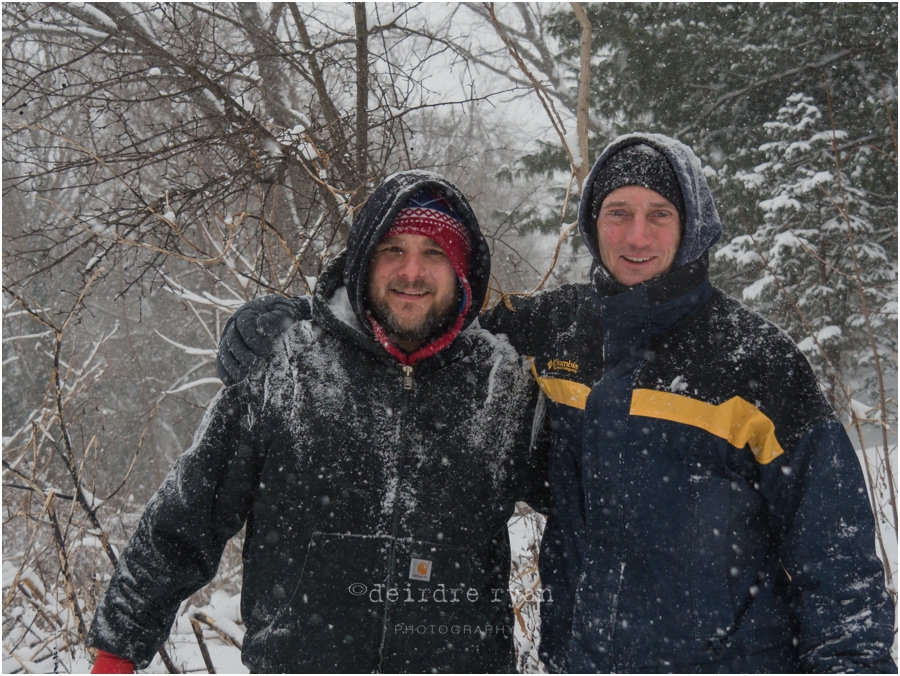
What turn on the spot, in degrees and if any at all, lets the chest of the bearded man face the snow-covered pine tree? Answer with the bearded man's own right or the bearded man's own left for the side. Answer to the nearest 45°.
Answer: approximately 135° to the bearded man's own left

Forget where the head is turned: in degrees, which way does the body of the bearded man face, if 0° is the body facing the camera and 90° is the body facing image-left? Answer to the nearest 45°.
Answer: approximately 0°
